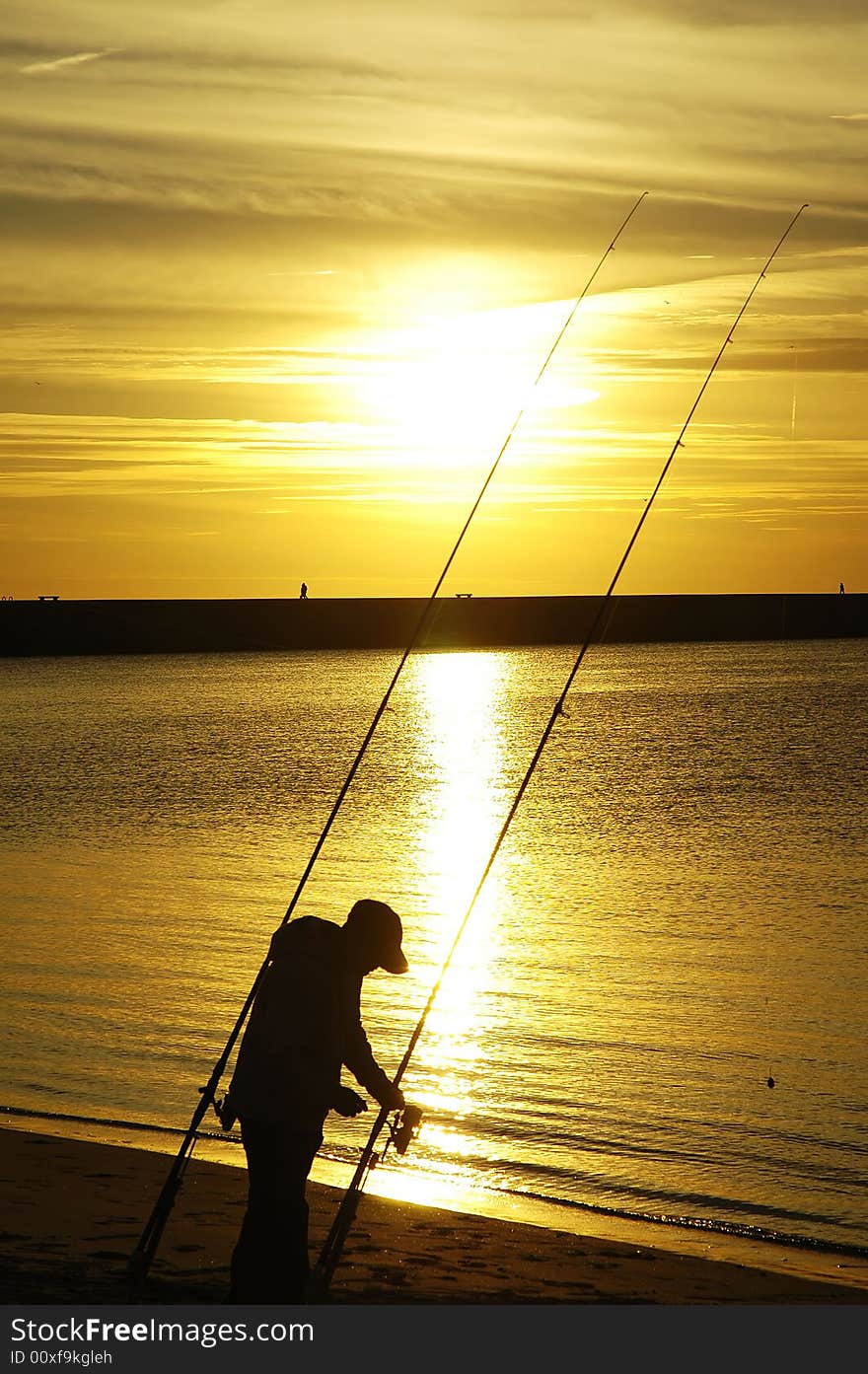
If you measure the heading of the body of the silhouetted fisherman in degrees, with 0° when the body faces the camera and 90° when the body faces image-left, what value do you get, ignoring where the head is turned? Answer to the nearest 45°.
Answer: approximately 270°

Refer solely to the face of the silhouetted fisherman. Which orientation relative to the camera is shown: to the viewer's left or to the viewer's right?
to the viewer's right
